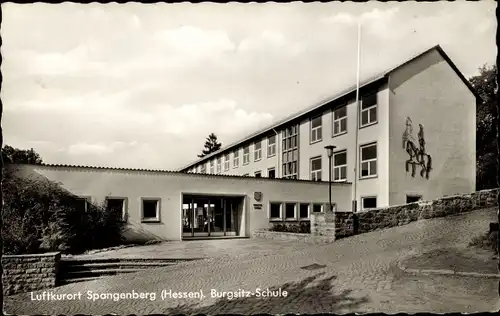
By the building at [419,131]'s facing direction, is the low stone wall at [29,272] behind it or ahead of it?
ahead

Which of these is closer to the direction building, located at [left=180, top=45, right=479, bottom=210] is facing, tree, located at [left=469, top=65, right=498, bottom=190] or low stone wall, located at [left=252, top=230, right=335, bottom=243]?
the low stone wall

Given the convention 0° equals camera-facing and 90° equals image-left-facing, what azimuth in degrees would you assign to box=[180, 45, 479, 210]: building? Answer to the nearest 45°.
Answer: approximately 45°

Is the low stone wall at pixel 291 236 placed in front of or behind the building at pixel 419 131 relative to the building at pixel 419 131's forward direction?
in front

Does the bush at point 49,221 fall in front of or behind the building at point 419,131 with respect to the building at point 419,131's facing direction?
in front
